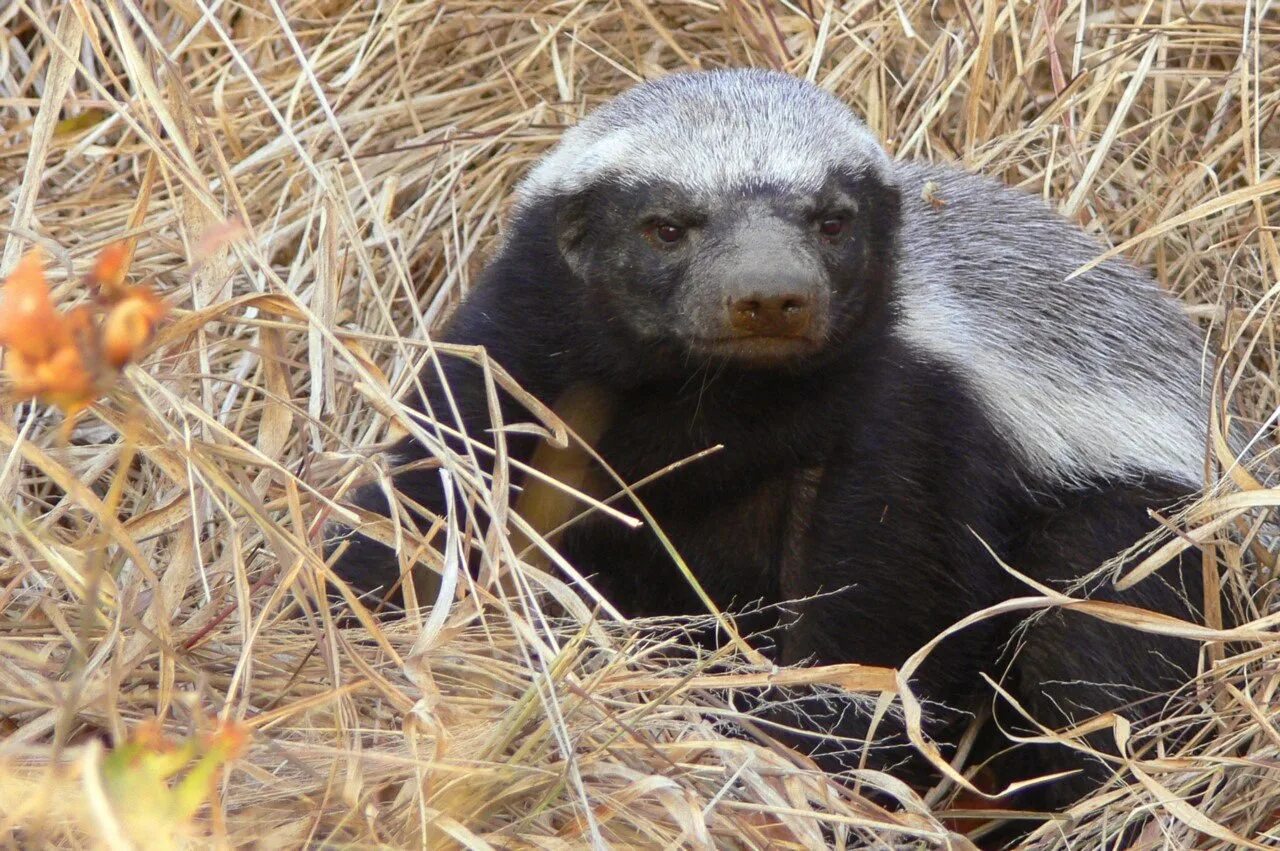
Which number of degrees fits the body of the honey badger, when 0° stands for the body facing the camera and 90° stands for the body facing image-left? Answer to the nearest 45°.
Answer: approximately 45°

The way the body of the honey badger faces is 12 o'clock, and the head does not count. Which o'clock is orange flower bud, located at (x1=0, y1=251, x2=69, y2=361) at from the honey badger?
The orange flower bud is roughly at 11 o'clock from the honey badger.

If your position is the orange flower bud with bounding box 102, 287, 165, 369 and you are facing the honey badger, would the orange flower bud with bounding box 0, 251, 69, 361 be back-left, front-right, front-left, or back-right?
back-left

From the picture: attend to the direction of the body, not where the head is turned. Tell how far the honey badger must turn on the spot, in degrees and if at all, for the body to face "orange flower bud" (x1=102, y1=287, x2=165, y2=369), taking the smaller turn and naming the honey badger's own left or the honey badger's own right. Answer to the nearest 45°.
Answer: approximately 45° to the honey badger's own left
